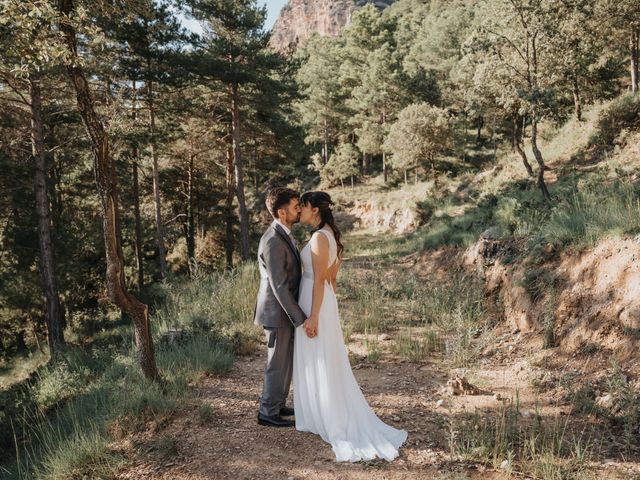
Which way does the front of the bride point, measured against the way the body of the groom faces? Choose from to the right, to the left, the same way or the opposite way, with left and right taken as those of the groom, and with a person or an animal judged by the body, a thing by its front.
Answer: the opposite way

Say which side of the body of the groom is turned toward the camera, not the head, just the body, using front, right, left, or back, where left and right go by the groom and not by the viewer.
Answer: right

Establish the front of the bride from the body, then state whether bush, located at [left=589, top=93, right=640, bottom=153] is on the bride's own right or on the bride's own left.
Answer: on the bride's own right

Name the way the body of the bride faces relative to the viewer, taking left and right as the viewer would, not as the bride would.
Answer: facing to the left of the viewer

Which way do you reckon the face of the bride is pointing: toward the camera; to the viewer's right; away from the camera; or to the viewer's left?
to the viewer's left

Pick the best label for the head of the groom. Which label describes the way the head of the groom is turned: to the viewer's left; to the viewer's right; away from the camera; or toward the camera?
to the viewer's right

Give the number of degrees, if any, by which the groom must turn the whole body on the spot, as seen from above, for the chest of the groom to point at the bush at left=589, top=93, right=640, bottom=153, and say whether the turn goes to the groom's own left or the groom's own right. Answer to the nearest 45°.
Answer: approximately 45° to the groom's own left

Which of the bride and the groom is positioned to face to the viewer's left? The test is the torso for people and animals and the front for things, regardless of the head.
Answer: the bride

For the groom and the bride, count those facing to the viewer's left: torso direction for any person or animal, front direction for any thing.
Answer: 1
